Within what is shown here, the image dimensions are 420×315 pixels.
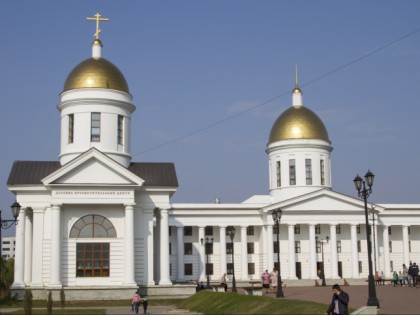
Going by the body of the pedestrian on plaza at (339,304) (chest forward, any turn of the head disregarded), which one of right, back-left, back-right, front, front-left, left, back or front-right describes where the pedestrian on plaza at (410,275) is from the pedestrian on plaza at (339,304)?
back-right

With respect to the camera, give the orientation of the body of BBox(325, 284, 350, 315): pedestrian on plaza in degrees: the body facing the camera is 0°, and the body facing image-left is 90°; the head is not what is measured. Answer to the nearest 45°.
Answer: approximately 45°
